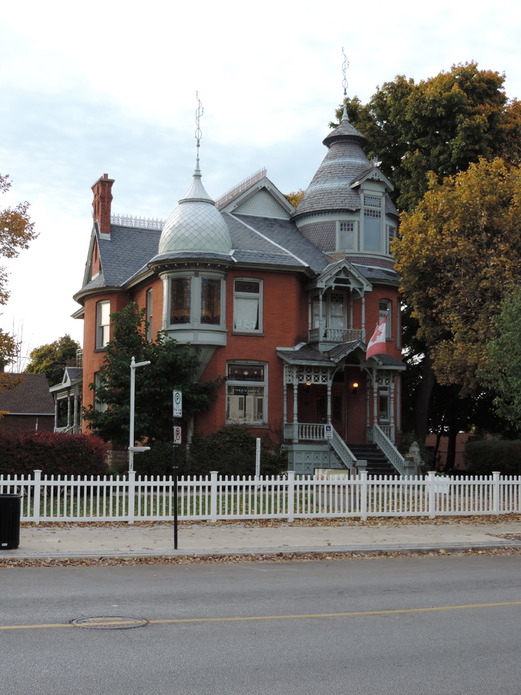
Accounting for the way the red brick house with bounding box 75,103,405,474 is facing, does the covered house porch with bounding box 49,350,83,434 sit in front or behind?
behind

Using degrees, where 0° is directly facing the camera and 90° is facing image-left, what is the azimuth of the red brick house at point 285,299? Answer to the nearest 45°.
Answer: approximately 315°

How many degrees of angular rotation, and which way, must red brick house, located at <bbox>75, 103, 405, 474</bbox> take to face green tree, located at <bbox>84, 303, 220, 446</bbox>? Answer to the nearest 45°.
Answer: approximately 90° to its right

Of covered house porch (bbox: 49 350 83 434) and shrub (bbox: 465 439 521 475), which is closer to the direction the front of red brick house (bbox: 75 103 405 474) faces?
the shrub

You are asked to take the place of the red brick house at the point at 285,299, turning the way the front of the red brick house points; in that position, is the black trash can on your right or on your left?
on your right
